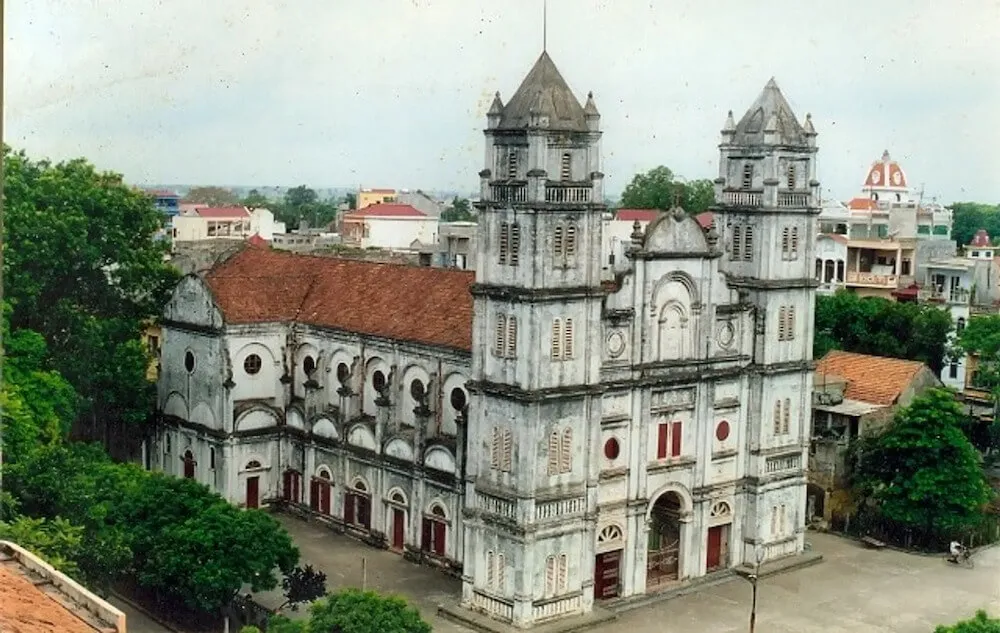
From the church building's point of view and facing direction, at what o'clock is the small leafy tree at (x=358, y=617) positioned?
The small leafy tree is roughly at 2 o'clock from the church building.

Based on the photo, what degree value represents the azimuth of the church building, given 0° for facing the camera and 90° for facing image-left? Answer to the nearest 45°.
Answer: approximately 315°

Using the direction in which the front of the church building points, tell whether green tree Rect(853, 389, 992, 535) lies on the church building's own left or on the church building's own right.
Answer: on the church building's own left

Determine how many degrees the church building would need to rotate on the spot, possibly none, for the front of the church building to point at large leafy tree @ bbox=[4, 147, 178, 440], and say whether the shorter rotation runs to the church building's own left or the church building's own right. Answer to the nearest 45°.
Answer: approximately 135° to the church building's own right

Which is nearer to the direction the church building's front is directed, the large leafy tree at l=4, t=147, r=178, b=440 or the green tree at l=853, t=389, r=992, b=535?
the green tree
